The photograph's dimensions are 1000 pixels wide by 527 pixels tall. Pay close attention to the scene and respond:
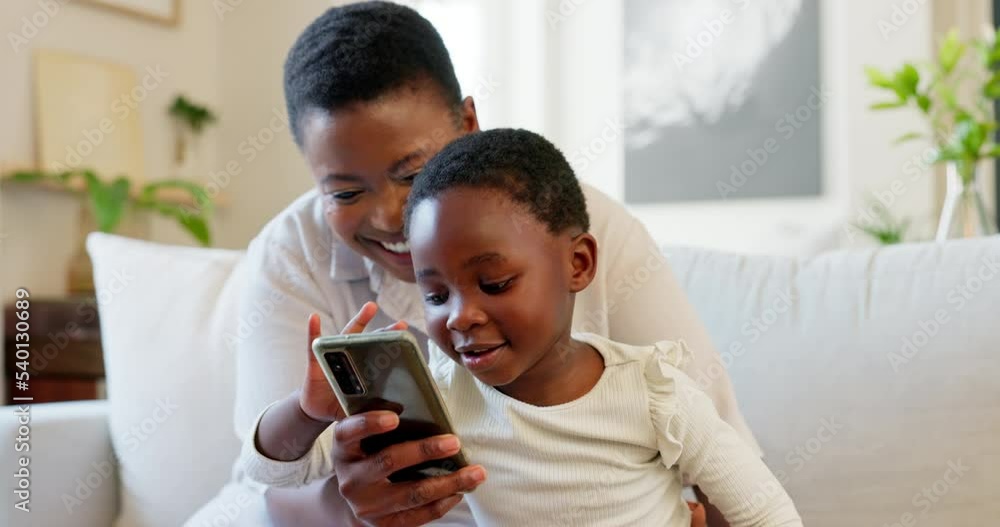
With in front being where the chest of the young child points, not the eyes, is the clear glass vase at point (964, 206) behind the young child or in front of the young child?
behind

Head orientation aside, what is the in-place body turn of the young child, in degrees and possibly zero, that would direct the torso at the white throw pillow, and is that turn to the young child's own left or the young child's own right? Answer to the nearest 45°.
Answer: approximately 90° to the young child's own right

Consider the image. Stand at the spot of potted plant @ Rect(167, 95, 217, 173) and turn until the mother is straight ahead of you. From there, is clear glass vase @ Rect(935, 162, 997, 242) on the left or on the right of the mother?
left

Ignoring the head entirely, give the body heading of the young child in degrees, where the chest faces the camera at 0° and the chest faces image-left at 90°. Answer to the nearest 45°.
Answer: approximately 45°

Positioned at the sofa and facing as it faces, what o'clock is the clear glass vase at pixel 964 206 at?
The clear glass vase is roughly at 7 o'clock from the sofa.

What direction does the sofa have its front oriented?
toward the camera

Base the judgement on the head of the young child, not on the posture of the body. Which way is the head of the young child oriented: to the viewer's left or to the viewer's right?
to the viewer's left
